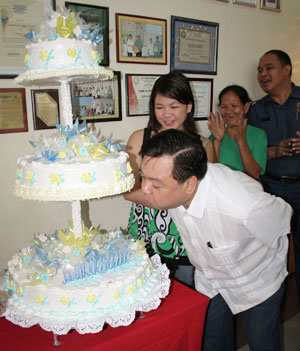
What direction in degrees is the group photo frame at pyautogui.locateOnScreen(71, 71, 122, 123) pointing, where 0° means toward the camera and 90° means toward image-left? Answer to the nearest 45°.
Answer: approximately 45°

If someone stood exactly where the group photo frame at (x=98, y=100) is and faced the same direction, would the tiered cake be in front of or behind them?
in front

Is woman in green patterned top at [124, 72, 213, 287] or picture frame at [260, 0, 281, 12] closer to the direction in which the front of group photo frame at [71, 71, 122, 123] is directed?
the woman in green patterned top

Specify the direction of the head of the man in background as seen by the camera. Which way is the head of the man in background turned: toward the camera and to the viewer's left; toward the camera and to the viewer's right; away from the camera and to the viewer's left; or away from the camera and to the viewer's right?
toward the camera and to the viewer's left
